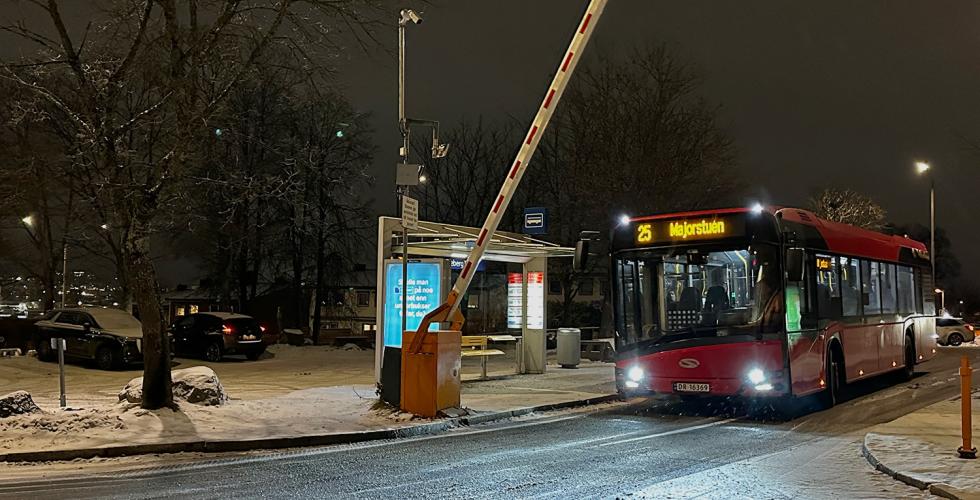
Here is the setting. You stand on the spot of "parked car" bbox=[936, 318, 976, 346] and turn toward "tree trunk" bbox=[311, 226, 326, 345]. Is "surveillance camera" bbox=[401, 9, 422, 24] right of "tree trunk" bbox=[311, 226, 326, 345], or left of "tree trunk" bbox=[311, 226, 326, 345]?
left

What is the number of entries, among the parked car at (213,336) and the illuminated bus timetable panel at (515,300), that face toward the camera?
1

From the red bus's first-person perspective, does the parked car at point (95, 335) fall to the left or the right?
on its right

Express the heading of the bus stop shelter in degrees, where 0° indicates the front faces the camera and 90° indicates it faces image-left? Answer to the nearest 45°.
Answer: approximately 315°

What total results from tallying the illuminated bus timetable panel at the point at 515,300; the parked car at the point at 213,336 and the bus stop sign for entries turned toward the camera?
2

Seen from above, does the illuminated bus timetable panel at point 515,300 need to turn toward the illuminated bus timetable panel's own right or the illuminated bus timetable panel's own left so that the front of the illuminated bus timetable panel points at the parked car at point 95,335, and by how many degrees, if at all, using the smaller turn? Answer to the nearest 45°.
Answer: approximately 90° to the illuminated bus timetable panel's own right

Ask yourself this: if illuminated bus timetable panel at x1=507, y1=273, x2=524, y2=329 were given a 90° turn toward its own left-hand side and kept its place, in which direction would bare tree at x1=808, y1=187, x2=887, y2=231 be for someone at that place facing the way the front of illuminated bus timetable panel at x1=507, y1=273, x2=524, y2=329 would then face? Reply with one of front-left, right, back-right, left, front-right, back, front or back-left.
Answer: front-left

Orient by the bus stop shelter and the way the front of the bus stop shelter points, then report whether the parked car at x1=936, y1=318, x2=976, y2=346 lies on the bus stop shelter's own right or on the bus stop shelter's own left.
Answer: on the bus stop shelter's own left

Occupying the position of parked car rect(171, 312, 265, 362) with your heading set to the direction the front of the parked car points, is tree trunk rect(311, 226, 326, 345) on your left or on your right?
on your right

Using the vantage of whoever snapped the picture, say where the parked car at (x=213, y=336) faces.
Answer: facing away from the viewer and to the left of the viewer

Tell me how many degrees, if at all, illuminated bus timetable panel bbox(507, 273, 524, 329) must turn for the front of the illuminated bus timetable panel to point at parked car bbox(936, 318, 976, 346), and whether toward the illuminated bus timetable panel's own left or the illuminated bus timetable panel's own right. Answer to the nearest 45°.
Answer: approximately 135° to the illuminated bus timetable panel's own left
